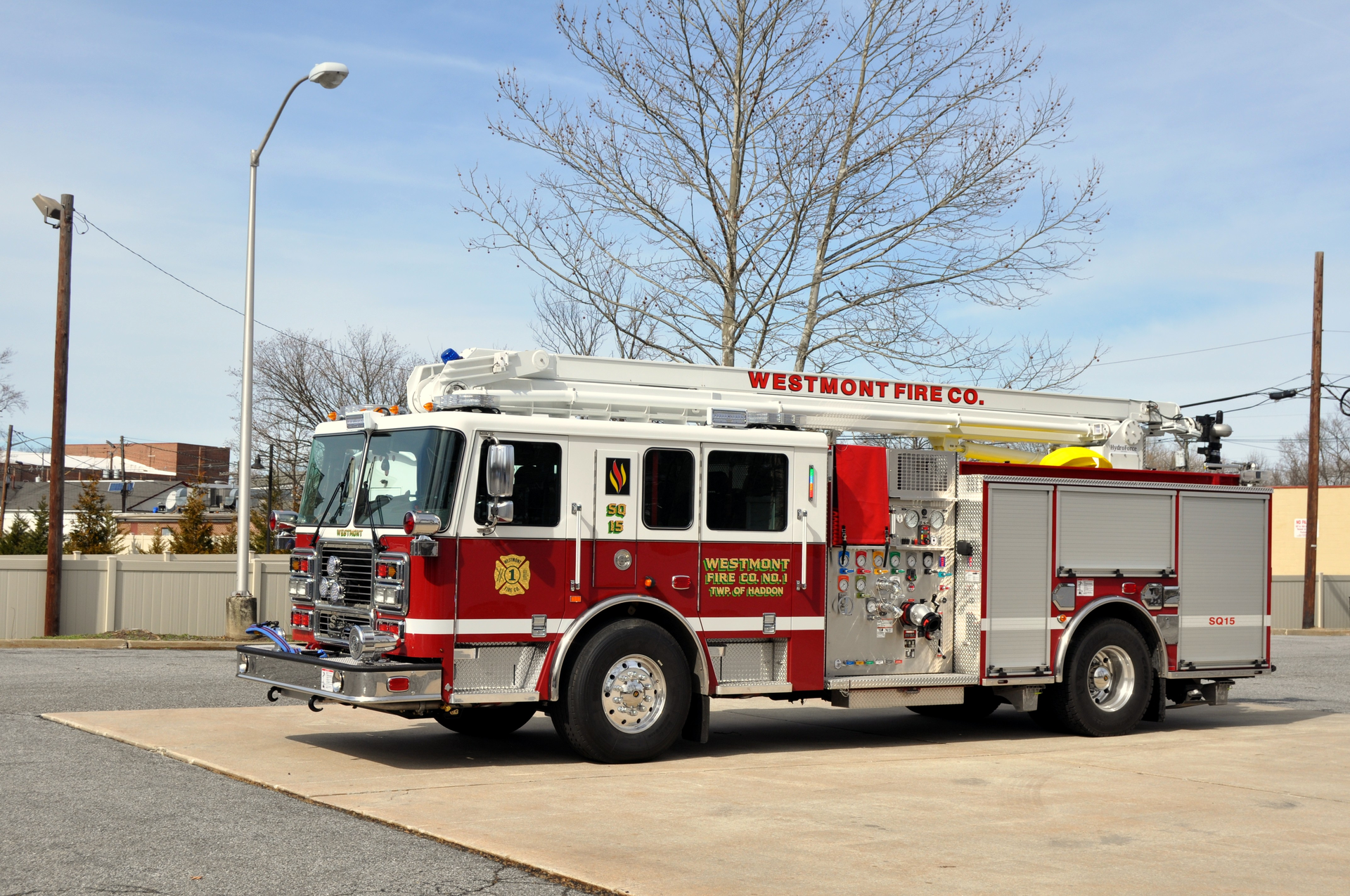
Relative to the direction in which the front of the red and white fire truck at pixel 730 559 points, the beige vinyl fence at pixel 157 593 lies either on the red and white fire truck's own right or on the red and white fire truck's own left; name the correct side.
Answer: on the red and white fire truck's own right

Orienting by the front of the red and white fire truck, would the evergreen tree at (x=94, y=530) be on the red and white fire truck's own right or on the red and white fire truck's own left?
on the red and white fire truck's own right

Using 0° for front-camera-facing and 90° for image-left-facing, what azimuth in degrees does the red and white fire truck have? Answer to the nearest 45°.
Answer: approximately 45°

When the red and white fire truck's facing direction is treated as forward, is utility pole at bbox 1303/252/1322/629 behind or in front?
behind

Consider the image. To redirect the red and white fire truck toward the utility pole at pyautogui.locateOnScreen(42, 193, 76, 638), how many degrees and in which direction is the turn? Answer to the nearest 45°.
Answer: approximately 90° to its right
